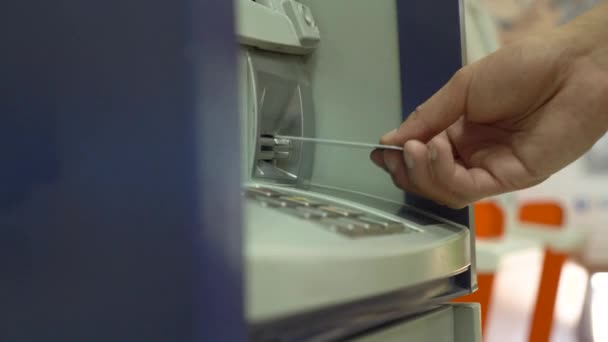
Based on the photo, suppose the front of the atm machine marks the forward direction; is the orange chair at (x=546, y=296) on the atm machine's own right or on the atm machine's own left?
on the atm machine's own left

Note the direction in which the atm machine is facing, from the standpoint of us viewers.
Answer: facing the viewer and to the right of the viewer
